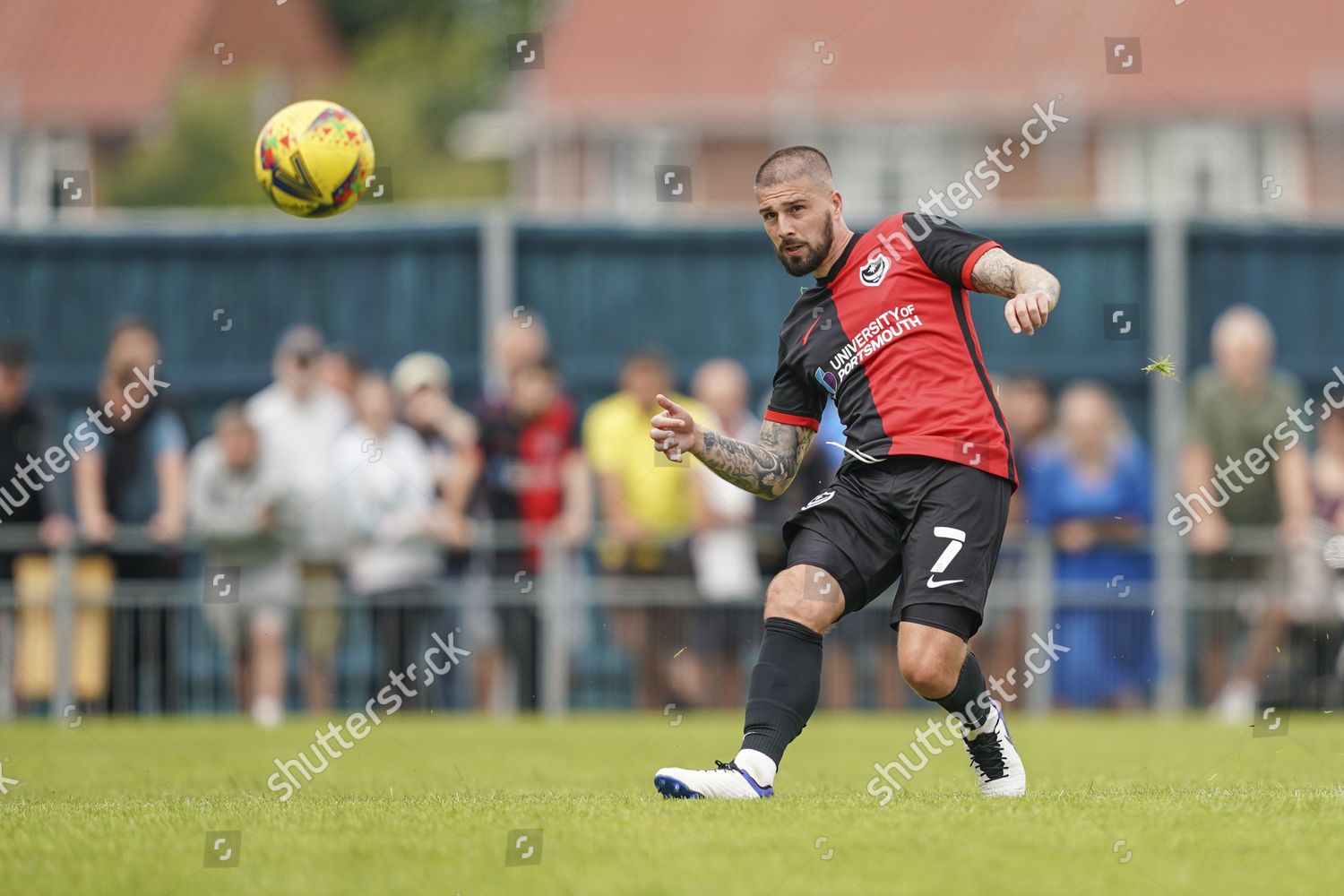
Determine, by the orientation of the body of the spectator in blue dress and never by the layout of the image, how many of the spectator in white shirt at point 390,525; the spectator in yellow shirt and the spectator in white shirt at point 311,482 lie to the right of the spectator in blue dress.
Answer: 3

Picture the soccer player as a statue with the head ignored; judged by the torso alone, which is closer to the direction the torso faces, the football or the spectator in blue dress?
the football

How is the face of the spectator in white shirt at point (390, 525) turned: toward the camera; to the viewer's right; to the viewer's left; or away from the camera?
toward the camera

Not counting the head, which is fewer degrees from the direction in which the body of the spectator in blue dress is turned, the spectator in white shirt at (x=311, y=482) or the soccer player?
the soccer player

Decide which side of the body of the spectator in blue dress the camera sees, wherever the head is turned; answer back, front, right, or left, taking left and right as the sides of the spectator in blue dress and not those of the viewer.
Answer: front

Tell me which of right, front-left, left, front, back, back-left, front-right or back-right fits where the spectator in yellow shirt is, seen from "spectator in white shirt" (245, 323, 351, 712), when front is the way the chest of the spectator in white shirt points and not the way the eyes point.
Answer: left

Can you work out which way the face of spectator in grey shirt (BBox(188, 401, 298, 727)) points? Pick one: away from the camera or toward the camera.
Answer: toward the camera

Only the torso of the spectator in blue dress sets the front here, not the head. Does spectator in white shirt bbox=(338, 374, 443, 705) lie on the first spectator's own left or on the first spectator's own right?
on the first spectator's own right

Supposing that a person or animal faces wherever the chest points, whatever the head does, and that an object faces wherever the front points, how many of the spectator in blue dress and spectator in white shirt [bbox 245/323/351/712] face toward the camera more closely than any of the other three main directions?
2

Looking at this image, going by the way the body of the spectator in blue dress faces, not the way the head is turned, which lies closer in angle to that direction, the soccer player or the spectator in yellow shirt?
the soccer player

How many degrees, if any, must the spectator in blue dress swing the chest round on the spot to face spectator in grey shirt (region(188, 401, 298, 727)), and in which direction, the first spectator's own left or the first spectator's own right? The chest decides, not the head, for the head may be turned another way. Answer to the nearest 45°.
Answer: approximately 90° to the first spectator's own right

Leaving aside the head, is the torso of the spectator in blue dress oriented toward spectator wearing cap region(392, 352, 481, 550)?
no

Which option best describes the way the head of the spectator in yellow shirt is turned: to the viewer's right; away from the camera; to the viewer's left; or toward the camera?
toward the camera

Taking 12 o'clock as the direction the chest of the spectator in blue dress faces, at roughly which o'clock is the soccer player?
The soccer player is roughly at 12 o'clock from the spectator in blue dress.

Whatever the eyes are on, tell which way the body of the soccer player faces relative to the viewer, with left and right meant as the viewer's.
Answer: facing the viewer and to the left of the viewer

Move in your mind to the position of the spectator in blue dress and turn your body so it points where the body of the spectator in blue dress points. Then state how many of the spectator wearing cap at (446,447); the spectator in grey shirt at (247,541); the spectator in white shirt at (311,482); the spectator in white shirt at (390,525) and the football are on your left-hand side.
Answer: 0

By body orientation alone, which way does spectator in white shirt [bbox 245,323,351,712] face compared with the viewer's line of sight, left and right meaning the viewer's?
facing the viewer

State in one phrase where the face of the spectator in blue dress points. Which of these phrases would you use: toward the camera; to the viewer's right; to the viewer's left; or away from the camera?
toward the camera
